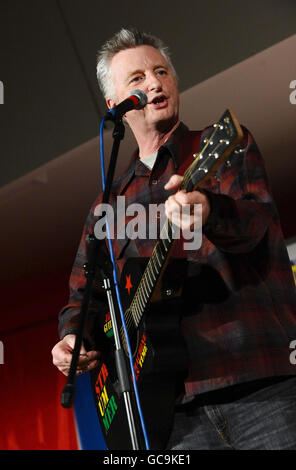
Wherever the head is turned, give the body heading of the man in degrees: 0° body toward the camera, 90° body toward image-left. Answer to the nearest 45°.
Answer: approximately 45°
